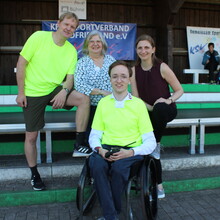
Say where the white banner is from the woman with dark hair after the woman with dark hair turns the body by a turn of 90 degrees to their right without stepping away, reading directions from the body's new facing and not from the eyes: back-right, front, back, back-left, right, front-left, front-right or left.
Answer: right

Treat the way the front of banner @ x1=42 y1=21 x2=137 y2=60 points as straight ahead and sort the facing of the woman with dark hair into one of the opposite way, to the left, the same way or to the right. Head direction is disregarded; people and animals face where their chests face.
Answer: the same way

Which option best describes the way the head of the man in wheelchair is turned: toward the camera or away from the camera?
toward the camera

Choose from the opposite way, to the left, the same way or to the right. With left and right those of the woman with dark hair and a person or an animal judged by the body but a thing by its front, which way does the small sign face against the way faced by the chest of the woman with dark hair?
the same way

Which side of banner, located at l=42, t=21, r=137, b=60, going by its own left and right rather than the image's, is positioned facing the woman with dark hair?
front

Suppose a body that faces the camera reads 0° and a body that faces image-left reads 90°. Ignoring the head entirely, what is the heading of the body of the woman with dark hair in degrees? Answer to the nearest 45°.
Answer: approximately 0°

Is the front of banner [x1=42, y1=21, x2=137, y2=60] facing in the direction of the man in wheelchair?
yes

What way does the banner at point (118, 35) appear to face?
toward the camera

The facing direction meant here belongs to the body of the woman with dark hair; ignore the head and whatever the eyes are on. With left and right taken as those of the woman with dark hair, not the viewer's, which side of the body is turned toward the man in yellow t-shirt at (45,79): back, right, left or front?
right

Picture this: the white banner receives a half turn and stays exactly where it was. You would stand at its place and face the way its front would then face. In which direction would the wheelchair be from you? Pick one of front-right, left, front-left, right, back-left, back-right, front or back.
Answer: back
